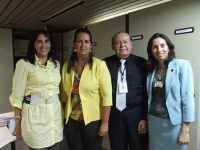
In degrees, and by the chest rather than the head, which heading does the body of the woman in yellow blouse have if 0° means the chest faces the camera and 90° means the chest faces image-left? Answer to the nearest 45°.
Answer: approximately 315°

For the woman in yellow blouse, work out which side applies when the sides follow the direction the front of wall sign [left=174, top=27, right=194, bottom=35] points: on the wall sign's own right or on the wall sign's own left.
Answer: on the wall sign's own right

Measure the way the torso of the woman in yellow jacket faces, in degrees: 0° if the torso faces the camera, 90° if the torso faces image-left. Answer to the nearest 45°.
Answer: approximately 45°

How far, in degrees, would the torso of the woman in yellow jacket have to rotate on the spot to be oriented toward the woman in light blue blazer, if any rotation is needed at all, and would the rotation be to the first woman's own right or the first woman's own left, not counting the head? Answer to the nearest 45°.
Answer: approximately 135° to the first woman's own left
